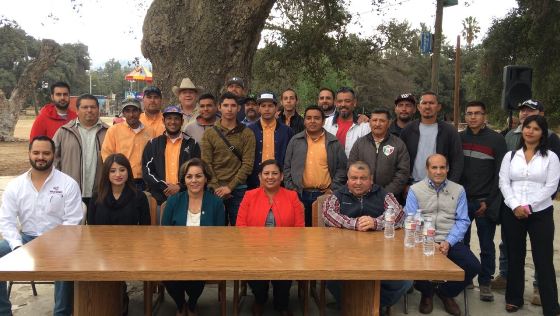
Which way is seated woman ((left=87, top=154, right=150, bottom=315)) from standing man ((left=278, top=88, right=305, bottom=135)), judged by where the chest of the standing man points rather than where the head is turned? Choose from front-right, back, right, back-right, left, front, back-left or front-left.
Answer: front-right

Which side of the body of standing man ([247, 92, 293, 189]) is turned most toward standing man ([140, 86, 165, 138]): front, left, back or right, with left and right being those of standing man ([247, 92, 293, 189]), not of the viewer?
right

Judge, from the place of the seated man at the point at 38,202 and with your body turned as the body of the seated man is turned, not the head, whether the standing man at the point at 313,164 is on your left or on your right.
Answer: on your left

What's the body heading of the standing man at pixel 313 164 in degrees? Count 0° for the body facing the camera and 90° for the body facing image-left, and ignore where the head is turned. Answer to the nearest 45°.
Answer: approximately 0°

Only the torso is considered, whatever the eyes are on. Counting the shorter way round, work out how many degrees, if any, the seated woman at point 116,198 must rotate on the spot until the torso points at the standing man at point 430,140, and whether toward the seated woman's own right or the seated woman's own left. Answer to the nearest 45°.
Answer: approximately 90° to the seated woman's own left

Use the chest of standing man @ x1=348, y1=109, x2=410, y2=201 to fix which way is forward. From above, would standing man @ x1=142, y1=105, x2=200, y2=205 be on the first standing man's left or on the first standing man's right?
on the first standing man's right

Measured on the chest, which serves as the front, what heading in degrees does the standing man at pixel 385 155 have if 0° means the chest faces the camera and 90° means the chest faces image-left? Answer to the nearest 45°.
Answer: approximately 0°

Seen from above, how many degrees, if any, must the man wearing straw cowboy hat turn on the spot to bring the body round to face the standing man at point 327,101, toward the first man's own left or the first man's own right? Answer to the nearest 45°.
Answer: approximately 90° to the first man's own left
